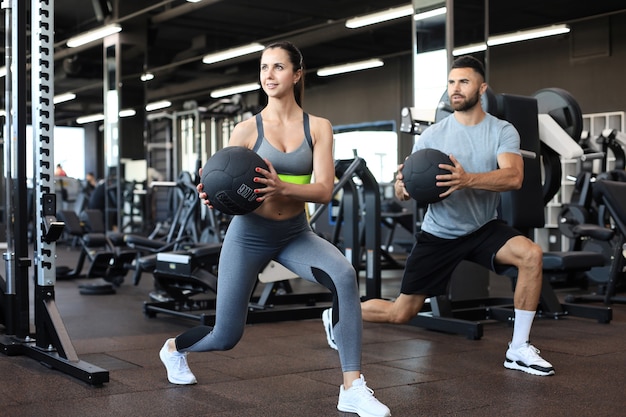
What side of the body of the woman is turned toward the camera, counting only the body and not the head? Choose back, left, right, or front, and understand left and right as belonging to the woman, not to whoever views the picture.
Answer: front

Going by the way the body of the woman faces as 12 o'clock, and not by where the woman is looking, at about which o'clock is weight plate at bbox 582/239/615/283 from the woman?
The weight plate is roughly at 7 o'clock from the woman.

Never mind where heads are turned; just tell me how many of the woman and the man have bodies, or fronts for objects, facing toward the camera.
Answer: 2

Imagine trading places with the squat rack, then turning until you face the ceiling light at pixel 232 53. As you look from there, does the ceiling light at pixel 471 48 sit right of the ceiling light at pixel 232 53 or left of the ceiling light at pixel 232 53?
right

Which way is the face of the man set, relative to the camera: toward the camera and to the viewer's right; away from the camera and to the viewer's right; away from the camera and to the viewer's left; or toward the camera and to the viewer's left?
toward the camera and to the viewer's left

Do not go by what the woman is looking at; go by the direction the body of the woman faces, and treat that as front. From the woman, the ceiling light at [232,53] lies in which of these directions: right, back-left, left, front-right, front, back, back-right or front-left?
back

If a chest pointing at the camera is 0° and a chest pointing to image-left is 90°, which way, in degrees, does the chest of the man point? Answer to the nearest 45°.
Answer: approximately 0°

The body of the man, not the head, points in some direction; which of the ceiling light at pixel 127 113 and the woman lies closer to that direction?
the woman

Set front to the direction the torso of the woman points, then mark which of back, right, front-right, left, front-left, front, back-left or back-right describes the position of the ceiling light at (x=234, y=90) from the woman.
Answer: back
